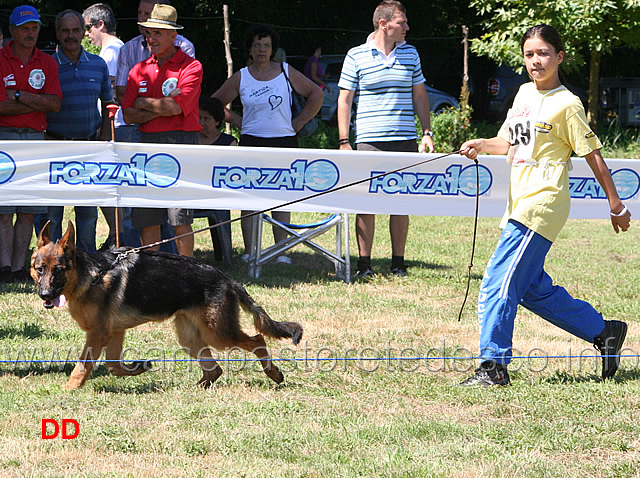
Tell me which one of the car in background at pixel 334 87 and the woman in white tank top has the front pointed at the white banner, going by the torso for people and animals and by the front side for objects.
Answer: the woman in white tank top

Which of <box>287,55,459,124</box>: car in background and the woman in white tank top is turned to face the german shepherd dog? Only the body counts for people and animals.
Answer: the woman in white tank top

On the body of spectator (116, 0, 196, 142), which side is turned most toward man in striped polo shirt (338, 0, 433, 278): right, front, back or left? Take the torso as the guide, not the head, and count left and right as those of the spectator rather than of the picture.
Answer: left

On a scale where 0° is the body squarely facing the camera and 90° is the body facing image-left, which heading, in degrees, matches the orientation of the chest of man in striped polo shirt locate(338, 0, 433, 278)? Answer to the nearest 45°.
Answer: approximately 0°
